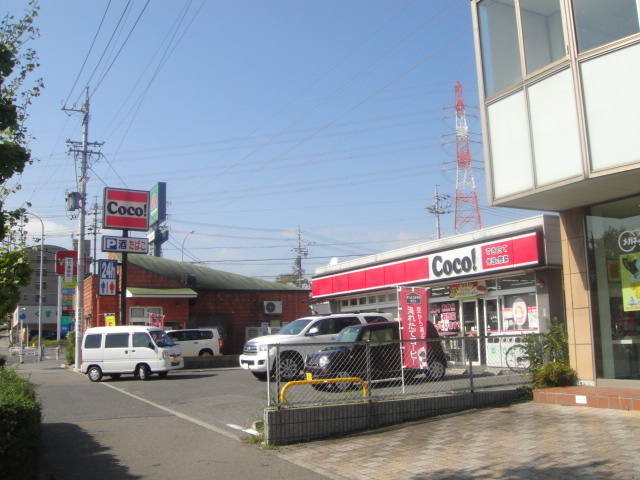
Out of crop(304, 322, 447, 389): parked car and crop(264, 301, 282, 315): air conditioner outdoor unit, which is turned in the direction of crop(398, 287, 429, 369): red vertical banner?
the air conditioner outdoor unit

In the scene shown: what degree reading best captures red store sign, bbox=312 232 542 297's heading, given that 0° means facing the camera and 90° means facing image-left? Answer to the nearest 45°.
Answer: approximately 45°

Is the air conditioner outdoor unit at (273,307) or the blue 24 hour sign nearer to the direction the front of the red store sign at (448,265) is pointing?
the blue 24 hour sign

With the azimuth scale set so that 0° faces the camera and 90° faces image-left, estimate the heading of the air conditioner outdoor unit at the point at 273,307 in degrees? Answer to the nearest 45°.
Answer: approximately 0°

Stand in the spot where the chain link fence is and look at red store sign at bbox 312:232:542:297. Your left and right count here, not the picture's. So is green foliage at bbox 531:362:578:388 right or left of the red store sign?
right

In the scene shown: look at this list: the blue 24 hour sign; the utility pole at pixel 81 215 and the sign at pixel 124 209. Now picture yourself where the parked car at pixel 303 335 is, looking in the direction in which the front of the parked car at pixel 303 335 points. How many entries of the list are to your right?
3

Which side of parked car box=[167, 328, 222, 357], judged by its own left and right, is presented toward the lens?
left

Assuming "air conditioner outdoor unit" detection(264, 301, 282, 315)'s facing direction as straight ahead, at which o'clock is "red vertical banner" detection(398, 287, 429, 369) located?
The red vertical banner is roughly at 12 o'clock from the air conditioner outdoor unit.

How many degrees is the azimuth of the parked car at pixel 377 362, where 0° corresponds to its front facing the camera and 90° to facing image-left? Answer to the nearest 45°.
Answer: approximately 45°

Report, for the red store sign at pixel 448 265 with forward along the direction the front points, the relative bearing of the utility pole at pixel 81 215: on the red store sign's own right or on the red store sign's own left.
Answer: on the red store sign's own right
